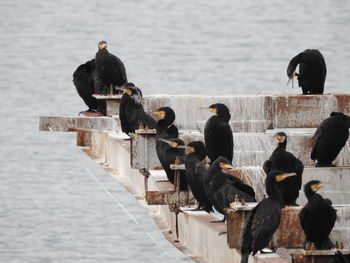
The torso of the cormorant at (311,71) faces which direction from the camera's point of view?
to the viewer's left

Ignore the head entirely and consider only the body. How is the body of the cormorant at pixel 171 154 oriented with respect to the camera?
to the viewer's left

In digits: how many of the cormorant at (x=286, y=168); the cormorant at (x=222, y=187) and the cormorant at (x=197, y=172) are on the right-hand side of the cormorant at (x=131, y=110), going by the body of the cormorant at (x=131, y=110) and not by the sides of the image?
0

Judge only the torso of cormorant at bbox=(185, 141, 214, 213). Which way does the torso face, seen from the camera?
to the viewer's left

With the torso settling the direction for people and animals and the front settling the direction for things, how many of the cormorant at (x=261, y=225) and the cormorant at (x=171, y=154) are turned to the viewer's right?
1

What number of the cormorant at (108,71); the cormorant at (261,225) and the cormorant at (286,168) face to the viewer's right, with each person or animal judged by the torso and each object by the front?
1

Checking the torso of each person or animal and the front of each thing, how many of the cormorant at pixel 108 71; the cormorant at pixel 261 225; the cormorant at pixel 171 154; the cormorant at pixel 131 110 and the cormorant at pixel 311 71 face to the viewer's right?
1

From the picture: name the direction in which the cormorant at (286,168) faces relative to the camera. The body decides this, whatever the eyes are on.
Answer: toward the camera

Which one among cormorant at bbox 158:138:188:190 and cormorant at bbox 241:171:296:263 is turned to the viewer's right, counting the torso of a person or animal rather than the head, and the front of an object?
cormorant at bbox 241:171:296:263

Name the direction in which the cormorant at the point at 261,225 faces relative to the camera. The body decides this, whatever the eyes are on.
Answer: to the viewer's right

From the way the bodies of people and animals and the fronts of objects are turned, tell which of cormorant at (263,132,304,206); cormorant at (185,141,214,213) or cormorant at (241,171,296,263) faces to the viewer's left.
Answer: cormorant at (185,141,214,213)

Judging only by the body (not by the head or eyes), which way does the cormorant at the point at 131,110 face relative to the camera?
to the viewer's left

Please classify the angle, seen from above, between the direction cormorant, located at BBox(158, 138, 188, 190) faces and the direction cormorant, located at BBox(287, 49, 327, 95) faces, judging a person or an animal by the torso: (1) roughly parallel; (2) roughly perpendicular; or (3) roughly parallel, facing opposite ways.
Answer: roughly parallel

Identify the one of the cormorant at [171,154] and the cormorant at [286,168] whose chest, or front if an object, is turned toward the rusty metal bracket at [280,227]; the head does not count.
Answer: the cormorant at [286,168]
